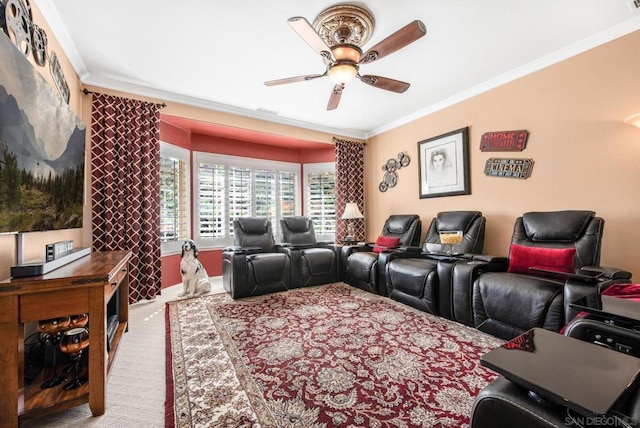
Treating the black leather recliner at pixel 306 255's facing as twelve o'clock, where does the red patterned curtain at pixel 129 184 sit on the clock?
The red patterned curtain is roughly at 4 o'clock from the black leather recliner.

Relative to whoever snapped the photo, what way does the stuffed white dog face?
facing the viewer and to the left of the viewer

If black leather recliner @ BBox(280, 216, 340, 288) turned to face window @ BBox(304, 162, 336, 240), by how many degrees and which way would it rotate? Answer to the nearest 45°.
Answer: approximately 135° to its left

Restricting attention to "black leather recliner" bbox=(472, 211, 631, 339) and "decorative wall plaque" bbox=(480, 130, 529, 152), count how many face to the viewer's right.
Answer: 0

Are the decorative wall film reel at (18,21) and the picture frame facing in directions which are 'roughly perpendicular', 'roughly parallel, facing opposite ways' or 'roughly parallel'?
roughly parallel, facing opposite ways

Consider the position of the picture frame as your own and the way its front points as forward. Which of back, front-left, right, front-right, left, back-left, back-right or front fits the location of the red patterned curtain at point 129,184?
front

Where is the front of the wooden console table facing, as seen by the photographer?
facing to the right of the viewer

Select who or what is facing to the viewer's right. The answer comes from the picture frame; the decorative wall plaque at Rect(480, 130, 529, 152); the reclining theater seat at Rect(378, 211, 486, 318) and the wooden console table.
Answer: the wooden console table

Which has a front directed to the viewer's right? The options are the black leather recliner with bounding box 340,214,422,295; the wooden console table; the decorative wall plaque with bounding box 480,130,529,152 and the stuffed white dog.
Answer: the wooden console table

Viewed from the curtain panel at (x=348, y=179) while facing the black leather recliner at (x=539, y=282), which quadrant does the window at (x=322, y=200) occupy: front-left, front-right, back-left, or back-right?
back-right

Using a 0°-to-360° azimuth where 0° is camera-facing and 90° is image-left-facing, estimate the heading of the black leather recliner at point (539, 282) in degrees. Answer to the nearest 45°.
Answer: approximately 45°

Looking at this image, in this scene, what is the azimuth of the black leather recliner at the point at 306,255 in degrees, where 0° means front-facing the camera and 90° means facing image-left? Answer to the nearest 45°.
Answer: approximately 315°

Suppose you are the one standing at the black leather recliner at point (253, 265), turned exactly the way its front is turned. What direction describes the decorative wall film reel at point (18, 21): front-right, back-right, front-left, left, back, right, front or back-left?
right

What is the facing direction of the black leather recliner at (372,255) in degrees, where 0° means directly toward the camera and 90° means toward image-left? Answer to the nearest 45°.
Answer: approximately 45°

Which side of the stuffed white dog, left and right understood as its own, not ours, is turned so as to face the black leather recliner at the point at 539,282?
left

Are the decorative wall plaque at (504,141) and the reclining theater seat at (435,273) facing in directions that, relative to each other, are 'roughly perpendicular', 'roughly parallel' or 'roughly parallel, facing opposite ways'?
roughly parallel
